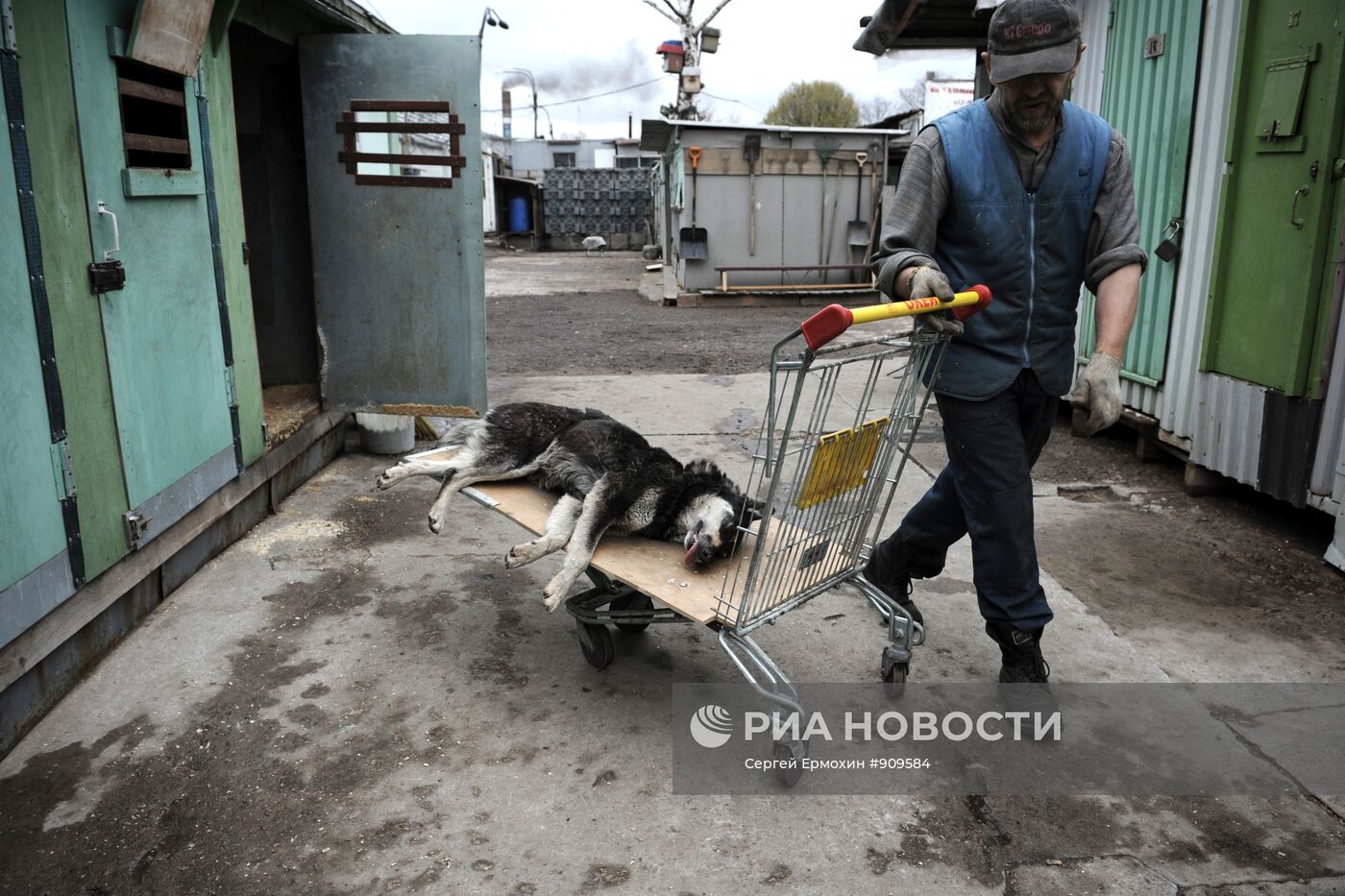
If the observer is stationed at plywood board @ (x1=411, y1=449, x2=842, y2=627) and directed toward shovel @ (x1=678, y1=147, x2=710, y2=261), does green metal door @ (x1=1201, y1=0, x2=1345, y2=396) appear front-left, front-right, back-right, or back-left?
front-right

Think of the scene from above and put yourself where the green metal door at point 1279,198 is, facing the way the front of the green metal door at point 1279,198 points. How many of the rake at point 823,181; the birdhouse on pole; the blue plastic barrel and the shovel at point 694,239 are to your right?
4

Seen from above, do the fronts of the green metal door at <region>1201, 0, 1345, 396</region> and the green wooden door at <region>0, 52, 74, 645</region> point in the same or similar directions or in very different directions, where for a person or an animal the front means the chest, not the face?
very different directions

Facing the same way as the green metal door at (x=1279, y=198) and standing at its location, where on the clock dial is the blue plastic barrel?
The blue plastic barrel is roughly at 3 o'clock from the green metal door.

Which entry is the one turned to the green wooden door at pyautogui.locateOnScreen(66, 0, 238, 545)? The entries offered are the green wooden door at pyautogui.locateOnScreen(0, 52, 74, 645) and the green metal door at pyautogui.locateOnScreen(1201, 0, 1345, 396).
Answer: the green metal door at pyautogui.locateOnScreen(1201, 0, 1345, 396)

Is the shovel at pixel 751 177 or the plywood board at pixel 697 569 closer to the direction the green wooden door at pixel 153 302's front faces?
the plywood board

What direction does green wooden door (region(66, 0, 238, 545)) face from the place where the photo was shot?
facing the viewer and to the right of the viewer

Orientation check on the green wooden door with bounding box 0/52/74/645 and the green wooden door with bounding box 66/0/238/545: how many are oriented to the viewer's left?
0

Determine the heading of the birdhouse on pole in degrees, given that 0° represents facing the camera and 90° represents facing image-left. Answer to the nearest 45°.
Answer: approximately 45°

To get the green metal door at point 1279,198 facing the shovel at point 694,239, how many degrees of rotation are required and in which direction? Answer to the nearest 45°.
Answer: approximately 90° to its right

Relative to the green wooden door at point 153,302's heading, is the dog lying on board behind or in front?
in front

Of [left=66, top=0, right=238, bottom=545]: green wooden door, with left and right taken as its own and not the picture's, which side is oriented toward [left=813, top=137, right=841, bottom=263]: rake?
left

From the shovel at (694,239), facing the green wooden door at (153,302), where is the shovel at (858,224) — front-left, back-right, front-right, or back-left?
back-left

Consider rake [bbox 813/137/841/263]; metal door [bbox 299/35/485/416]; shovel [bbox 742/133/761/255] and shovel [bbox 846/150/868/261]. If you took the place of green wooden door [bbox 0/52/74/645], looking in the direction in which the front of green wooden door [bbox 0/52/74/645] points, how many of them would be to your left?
4

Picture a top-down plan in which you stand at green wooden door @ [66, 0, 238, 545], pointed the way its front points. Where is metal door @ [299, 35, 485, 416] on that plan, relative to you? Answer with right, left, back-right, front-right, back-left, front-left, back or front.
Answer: left

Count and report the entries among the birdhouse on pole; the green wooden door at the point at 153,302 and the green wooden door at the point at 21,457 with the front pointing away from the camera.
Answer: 0

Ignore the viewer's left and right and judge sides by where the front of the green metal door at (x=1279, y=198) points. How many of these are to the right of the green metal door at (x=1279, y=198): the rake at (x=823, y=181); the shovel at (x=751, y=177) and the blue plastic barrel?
3

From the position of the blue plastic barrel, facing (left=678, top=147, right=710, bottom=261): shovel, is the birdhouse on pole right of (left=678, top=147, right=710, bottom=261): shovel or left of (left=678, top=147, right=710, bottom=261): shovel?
left

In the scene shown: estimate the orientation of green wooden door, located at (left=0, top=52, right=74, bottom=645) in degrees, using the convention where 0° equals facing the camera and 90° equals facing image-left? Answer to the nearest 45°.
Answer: approximately 315°
